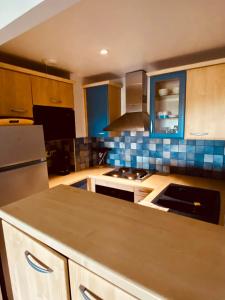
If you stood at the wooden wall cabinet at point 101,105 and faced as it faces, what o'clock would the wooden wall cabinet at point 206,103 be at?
the wooden wall cabinet at point 206,103 is roughly at 9 o'clock from the wooden wall cabinet at point 101,105.

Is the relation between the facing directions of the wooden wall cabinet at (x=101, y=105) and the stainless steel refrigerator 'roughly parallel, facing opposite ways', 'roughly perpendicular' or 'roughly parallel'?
roughly perpendicular

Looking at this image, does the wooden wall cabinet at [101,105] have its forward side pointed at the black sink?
no

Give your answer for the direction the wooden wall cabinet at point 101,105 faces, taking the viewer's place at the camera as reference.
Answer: facing the viewer and to the left of the viewer

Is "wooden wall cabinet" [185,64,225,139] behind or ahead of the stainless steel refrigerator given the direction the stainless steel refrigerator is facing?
ahead

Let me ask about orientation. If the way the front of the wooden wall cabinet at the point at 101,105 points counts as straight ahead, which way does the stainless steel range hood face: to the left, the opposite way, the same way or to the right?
the same way

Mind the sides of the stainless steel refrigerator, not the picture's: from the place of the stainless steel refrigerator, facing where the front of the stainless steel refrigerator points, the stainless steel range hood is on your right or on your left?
on your left

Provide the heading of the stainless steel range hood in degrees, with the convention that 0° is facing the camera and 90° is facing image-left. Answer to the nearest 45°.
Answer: approximately 45°

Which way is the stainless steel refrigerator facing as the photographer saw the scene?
facing the viewer and to the right of the viewer

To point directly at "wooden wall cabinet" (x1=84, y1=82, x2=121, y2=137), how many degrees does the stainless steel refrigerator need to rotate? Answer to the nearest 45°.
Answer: approximately 90° to its left

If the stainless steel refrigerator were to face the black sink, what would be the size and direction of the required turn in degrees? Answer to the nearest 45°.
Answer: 0° — it already faces it

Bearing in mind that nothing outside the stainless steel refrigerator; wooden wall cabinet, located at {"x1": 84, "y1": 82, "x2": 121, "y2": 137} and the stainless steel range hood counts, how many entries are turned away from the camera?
0

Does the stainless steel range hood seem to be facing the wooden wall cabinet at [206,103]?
no
